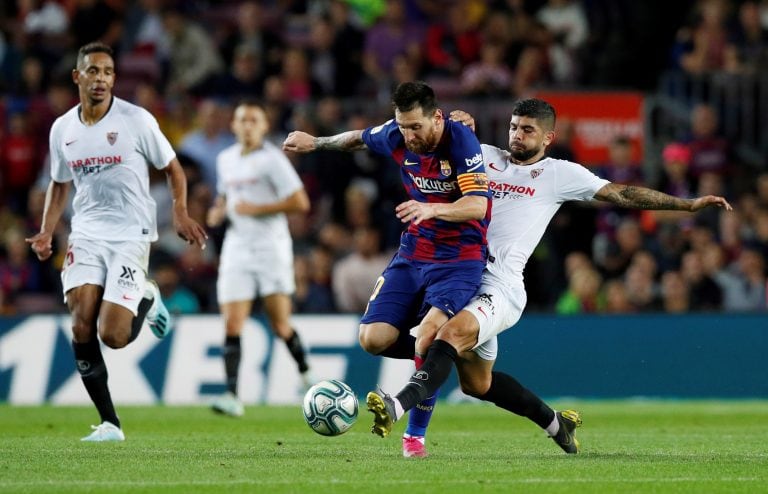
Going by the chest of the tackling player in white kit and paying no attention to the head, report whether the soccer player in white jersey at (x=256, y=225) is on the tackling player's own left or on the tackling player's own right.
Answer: on the tackling player's own right

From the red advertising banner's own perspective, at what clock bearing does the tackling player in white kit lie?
The tackling player in white kit is roughly at 12 o'clock from the red advertising banner.

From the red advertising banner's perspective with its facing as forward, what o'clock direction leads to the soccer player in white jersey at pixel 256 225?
The soccer player in white jersey is roughly at 1 o'clock from the red advertising banner.

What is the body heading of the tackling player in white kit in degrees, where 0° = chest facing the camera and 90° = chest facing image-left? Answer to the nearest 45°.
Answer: approximately 45°

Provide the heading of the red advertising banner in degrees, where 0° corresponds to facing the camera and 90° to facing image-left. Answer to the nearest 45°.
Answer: approximately 0°

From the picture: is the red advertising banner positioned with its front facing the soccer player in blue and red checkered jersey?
yes

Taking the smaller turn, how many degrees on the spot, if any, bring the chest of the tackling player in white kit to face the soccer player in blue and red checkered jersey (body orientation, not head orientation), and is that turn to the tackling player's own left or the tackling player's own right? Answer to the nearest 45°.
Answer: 0° — they already face them
